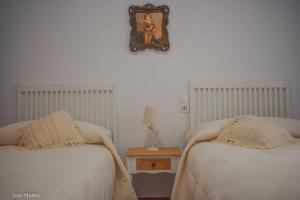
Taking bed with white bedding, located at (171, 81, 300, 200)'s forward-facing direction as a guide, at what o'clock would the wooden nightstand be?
The wooden nightstand is roughly at 4 o'clock from the bed with white bedding.

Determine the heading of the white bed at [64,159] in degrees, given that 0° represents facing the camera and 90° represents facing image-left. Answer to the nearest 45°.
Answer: approximately 0°

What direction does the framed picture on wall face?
toward the camera

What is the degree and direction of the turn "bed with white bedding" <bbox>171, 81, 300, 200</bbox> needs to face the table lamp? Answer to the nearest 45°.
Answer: approximately 135° to its right

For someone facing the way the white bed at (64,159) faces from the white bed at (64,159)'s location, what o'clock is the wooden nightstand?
The wooden nightstand is roughly at 8 o'clock from the white bed.

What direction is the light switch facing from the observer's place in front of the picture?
facing the viewer

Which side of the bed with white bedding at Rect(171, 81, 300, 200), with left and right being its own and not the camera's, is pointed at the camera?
front

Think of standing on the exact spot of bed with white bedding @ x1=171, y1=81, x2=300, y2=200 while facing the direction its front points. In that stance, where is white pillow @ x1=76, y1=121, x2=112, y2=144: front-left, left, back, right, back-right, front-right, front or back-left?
right

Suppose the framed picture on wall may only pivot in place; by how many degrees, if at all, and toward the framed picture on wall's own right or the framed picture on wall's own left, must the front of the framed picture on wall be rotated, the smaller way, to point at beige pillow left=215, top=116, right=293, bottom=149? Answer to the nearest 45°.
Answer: approximately 45° to the framed picture on wall's own left
